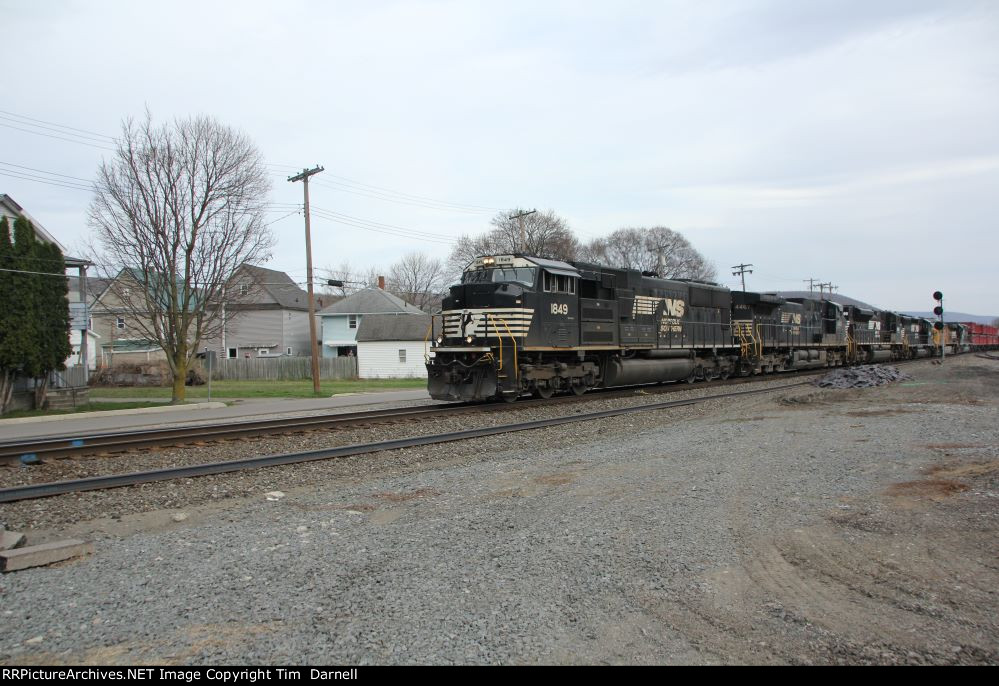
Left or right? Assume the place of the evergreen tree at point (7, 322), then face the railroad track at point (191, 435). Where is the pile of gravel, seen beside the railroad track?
left

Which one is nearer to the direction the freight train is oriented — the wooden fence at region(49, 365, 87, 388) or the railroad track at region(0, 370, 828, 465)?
the railroad track

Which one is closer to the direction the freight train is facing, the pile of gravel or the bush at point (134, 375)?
the bush

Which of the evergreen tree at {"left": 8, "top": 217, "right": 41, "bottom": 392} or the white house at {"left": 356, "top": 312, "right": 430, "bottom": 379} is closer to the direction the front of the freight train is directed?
the evergreen tree

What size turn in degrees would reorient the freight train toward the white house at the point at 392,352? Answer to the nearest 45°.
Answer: approximately 90° to its right

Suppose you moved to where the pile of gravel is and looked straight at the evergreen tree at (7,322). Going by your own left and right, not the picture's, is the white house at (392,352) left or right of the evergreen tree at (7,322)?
right

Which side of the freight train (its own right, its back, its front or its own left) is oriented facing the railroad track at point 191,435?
front

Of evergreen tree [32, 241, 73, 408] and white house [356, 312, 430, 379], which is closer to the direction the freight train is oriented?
the evergreen tree

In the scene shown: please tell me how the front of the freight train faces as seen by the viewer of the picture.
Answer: facing the viewer and to the left of the viewer

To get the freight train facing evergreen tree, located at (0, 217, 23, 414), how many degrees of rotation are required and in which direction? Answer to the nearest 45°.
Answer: approximately 45° to its right

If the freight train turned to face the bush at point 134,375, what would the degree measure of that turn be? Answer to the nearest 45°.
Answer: approximately 90° to its right

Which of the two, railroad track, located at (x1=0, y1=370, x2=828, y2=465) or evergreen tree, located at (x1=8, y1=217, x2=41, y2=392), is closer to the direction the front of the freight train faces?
the railroad track

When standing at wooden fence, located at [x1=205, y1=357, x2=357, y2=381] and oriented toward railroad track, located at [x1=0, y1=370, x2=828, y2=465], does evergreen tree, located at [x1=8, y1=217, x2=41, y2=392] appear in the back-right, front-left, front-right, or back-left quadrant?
front-right
